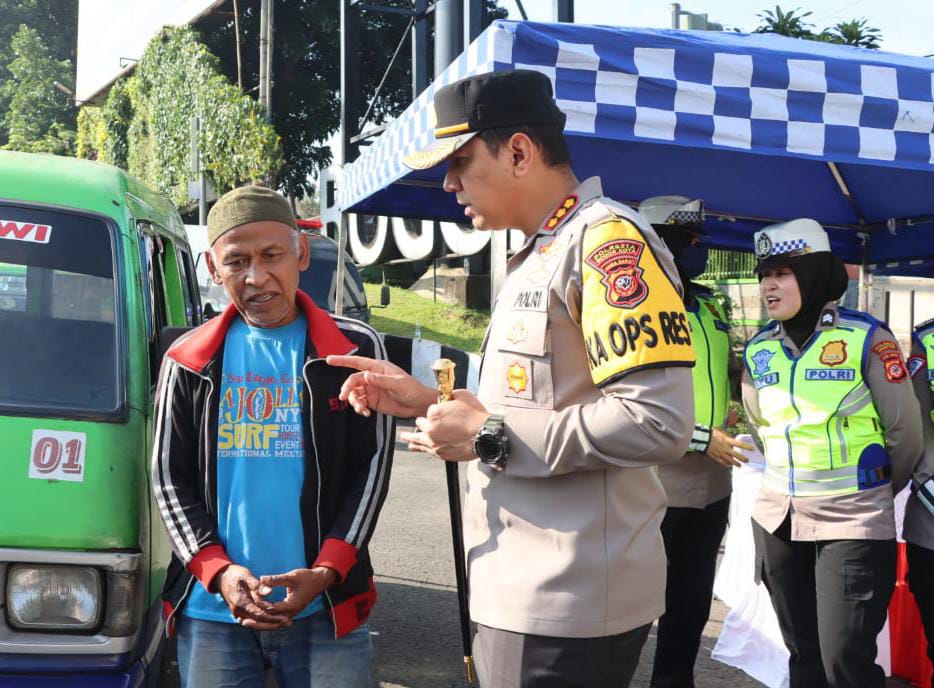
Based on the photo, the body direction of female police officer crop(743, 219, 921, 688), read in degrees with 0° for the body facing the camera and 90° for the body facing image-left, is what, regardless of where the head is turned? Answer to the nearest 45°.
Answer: approximately 45°

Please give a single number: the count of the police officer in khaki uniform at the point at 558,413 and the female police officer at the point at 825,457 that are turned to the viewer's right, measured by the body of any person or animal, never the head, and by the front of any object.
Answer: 0

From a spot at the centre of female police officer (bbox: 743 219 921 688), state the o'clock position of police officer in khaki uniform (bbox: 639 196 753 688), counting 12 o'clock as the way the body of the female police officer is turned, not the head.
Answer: The police officer in khaki uniform is roughly at 3 o'clock from the female police officer.

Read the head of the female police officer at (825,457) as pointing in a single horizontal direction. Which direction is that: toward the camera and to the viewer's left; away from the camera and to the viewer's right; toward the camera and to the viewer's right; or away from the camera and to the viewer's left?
toward the camera and to the viewer's left

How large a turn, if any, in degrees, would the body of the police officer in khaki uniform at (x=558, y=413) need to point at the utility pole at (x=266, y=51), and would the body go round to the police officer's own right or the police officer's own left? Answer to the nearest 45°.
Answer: approximately 90° to the police officer's own right

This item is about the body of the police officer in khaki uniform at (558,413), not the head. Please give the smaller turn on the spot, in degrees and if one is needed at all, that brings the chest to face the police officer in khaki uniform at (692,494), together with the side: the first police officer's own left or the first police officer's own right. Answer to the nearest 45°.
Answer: approximately 90° to the first police officer's own right

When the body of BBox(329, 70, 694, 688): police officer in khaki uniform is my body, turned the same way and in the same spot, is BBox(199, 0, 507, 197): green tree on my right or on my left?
on my right

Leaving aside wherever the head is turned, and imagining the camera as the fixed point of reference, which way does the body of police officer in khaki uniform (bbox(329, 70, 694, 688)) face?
to the viewer's left

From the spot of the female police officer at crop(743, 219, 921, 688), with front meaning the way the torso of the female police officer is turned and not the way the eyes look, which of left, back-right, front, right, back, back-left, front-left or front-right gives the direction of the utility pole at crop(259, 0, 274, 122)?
right
